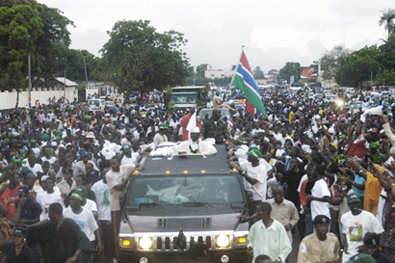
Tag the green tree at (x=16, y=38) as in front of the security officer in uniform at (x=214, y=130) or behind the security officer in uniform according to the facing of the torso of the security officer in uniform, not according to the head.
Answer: behind

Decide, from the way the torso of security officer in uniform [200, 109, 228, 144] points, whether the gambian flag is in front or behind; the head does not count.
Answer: behind

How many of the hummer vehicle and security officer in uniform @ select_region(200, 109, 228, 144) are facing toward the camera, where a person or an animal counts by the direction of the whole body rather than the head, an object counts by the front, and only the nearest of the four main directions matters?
2

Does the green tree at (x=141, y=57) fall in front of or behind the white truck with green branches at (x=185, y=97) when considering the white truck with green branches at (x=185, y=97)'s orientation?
behind

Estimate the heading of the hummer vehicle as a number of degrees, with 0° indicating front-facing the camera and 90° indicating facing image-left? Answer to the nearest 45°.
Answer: approximately 0°

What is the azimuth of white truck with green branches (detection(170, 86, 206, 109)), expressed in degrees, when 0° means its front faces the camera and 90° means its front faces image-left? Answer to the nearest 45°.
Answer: approximately 0°

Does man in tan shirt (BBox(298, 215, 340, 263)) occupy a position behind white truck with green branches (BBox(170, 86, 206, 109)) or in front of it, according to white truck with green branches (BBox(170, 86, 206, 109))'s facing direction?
in front

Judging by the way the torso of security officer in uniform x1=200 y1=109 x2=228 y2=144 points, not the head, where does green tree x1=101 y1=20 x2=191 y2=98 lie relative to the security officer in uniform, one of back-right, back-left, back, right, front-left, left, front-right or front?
back

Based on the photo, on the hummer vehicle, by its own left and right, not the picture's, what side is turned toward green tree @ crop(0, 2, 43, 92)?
back

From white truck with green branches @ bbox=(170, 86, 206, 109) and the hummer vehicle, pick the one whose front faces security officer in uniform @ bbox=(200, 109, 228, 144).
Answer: the white truck with green branches
